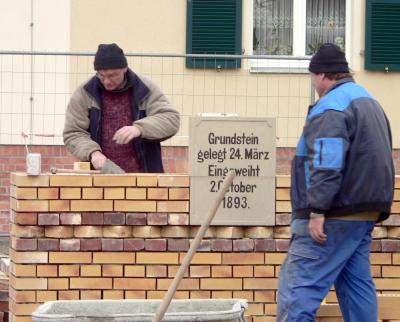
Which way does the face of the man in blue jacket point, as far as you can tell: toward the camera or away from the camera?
away from the camera

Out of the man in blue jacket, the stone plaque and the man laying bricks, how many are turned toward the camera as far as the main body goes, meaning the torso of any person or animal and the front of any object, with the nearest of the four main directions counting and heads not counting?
2

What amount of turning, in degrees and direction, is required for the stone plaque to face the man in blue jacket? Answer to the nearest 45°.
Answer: approximately 45° to its left

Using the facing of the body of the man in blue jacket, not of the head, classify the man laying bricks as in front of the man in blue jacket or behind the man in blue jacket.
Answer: in front

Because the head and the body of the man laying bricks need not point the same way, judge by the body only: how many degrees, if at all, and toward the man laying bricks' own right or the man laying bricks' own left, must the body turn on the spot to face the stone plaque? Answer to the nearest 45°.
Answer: approximately 45° to the man laying bricks' own left

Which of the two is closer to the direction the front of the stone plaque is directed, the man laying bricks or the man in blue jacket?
the man in blue jacket

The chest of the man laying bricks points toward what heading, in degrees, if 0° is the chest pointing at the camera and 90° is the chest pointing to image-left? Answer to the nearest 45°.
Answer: approximately 0°

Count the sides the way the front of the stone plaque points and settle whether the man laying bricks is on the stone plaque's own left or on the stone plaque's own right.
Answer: on the stone plaque's own right

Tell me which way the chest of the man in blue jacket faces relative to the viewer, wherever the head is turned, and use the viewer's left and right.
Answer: facing away from the viewer and to the left of the viewer

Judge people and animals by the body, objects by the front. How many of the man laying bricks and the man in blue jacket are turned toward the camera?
1

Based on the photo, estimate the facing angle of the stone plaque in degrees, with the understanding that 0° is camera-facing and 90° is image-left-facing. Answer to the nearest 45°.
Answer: approximately 0°
